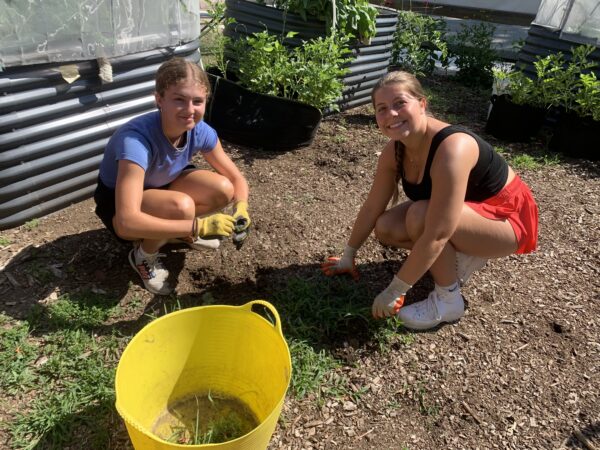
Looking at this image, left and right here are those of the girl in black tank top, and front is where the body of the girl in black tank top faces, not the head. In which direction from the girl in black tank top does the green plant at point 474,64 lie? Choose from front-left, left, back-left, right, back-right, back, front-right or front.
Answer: back-right

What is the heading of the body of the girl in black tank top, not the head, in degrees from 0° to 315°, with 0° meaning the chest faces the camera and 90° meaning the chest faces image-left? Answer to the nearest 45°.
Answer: approximately 45°

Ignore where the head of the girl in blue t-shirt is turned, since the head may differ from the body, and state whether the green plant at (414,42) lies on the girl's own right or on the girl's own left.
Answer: on the girl's own left

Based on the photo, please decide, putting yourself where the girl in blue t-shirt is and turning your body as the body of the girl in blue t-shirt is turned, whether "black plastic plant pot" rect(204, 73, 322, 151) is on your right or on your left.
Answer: on your left

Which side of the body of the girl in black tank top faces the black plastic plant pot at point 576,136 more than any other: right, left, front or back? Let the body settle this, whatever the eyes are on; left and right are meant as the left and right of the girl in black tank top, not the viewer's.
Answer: back

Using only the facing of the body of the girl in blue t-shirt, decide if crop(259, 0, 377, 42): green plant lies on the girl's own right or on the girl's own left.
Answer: on the girl's own left

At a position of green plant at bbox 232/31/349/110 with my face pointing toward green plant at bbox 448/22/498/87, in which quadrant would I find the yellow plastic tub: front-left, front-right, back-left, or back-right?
back-right

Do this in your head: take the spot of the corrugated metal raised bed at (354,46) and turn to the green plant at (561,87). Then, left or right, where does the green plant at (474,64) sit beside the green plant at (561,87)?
left

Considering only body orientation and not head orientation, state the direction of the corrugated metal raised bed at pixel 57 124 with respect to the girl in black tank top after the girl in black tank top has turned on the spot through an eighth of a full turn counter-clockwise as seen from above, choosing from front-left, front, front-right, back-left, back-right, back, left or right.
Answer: right

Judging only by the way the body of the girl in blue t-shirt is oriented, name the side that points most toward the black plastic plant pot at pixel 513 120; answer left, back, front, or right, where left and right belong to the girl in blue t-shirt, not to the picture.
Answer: left

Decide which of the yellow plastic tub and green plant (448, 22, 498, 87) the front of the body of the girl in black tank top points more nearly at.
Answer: the yellow plastic tub

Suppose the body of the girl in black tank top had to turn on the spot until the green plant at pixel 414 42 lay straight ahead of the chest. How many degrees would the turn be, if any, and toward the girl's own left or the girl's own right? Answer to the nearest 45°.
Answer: approximately 135° to the girl's own right

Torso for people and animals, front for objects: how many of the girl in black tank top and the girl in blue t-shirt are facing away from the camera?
0
